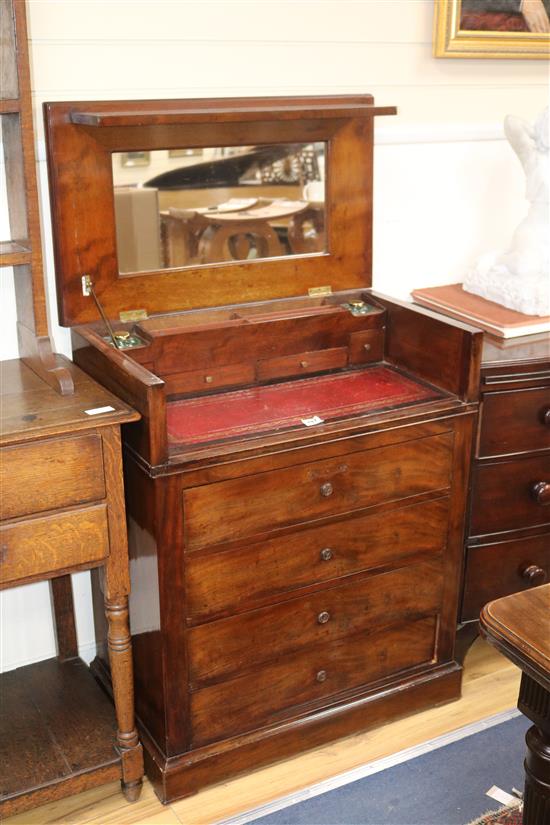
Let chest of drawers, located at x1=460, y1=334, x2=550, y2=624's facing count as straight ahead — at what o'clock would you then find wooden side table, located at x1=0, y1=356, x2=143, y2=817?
The wooden side table is roughly at 3 o'clock from the chest of drawers.

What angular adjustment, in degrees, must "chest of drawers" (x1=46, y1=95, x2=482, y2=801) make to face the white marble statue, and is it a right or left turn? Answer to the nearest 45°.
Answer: approximately 90° to its left

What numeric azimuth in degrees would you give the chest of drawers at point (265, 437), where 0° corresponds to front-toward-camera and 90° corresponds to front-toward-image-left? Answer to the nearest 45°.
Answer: approximately 315°

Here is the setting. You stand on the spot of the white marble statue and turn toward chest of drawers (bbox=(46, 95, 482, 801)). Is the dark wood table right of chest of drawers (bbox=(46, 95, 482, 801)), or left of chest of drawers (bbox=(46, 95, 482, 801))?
left

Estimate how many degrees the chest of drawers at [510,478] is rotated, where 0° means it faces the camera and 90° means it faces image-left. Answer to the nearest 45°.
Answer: approximately 315°

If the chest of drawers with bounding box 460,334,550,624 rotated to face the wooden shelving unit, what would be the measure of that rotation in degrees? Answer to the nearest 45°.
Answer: approximately 90° to its right

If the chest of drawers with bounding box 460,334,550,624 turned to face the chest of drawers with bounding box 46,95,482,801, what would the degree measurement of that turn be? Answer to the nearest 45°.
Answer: approximately 90° to its right

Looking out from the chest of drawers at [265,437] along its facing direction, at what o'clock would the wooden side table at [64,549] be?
The wooden side table is roughly at 3 o'clock from the chest of drawers.

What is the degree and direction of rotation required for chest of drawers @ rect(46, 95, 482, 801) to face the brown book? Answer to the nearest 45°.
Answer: approximately 90° to its left

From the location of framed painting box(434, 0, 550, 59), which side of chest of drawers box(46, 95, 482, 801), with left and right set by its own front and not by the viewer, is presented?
left

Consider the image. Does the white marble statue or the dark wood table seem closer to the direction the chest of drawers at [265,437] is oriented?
the dark wood table
